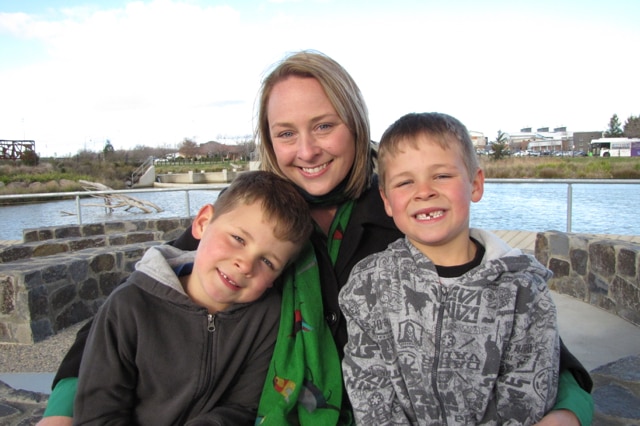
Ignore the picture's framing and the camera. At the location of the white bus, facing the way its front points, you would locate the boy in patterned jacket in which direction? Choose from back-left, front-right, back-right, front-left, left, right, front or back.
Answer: left

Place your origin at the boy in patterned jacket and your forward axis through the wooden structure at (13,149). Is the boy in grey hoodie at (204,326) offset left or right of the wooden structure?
left

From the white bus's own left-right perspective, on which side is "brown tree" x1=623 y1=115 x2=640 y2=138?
on its right

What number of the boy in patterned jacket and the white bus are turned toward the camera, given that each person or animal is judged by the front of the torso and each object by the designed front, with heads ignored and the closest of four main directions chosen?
1

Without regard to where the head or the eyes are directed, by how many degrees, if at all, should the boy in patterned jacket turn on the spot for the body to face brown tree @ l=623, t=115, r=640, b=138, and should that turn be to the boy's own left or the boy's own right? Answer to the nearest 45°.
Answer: approximately 180°

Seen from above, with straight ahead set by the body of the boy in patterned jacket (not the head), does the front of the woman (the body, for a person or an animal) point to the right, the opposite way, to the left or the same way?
the same way

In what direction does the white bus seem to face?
to the viewer's left

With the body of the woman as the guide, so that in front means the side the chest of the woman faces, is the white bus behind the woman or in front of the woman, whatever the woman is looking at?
behind

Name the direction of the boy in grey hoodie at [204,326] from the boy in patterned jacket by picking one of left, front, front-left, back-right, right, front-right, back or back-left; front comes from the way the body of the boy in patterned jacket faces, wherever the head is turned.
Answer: right

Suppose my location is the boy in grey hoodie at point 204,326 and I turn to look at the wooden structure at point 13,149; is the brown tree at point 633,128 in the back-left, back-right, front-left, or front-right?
front-right

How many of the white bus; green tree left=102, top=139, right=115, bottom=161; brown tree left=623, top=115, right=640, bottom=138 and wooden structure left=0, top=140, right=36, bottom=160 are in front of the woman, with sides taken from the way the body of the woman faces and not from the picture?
0

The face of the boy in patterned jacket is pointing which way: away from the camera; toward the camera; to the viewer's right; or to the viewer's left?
toward the camera

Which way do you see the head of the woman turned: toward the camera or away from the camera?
toward the camera

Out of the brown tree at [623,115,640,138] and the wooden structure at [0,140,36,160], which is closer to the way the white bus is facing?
the wooden structure

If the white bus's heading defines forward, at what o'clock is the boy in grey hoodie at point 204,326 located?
The boy in grey hoodie is roughly at 9 o'clock from the white bus.

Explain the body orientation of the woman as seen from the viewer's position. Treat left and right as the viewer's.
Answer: facing the viewer

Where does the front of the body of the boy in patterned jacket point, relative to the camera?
toward the camera

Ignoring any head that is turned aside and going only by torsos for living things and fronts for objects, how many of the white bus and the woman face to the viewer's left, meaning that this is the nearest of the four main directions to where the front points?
1

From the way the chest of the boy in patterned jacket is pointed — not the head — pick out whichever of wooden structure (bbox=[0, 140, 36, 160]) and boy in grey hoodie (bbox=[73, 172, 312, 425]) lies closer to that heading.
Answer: the boy in grey hoodie

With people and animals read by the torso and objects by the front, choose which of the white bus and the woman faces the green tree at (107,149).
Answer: the white bus
